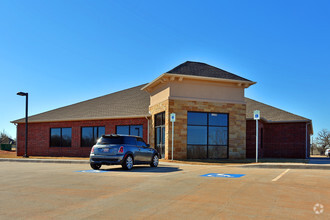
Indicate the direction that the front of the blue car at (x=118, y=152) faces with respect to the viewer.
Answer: facing away from the viewer and to the right of the viewer
